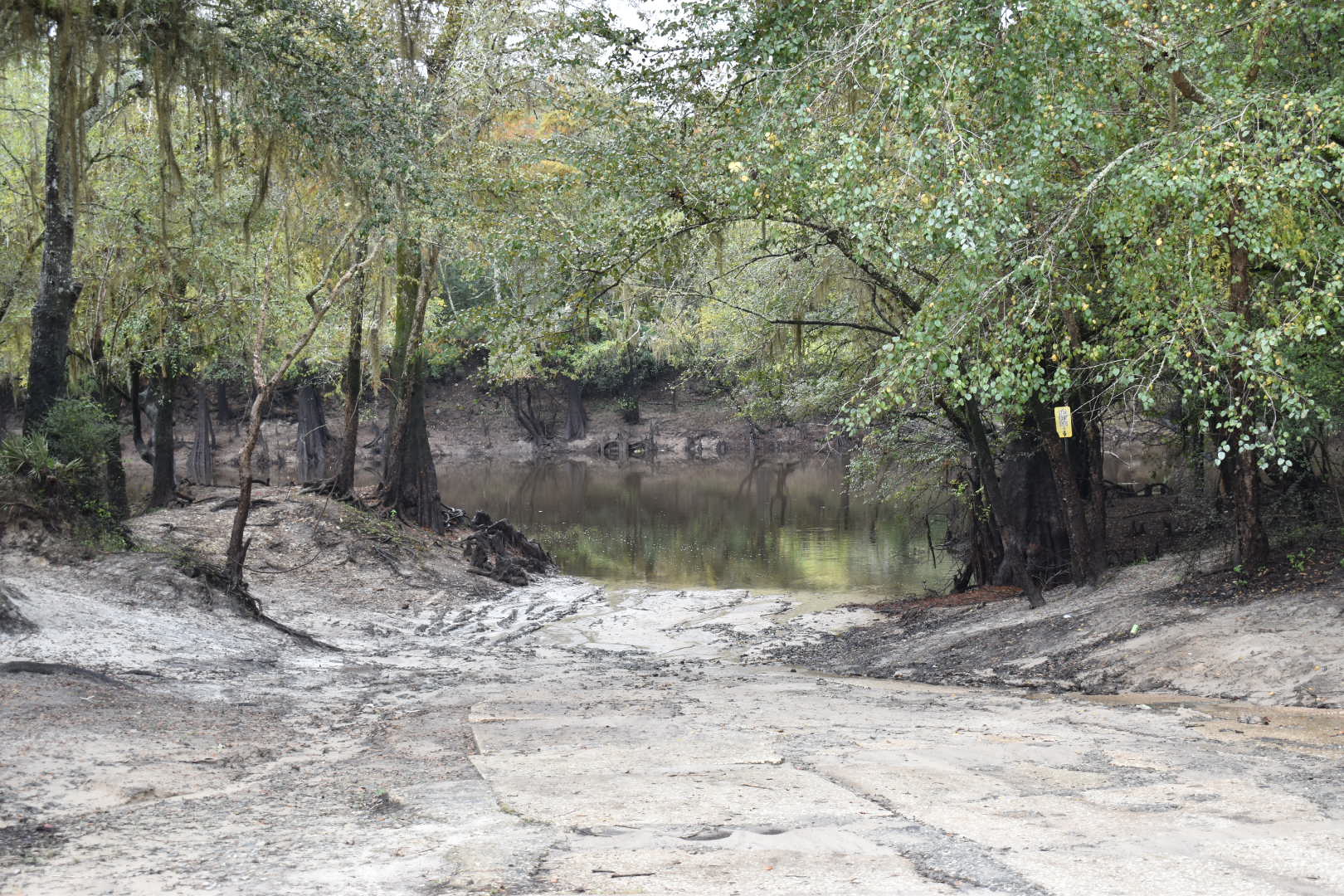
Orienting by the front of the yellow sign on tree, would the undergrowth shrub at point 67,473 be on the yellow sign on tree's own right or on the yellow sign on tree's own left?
on the yellow sign on tree's own right

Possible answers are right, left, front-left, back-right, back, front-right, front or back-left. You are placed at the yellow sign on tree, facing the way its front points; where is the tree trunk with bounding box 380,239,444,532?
back-right

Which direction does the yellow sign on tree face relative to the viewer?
toward the camera

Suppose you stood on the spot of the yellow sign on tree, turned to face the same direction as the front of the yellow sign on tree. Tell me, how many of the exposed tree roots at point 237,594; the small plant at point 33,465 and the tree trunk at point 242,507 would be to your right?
3

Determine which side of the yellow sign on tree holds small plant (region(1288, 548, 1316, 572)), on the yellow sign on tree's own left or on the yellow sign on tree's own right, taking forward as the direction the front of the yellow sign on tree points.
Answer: on the yellow sign on tree's own left

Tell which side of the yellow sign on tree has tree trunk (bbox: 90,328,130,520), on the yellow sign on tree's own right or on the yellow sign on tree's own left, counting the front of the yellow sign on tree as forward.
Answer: on the yellow sign on tree's own right

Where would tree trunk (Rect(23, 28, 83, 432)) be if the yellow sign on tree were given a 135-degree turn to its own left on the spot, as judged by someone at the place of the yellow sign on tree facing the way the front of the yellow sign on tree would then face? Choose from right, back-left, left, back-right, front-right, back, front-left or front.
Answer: back-left

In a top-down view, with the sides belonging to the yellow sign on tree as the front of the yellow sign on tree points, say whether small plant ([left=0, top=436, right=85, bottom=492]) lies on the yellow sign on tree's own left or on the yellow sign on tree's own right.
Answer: on the yellow sign on tree's own right

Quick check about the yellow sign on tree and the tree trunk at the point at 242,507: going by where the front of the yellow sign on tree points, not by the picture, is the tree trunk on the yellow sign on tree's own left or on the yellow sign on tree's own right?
on the yellow sign on tree's own right
